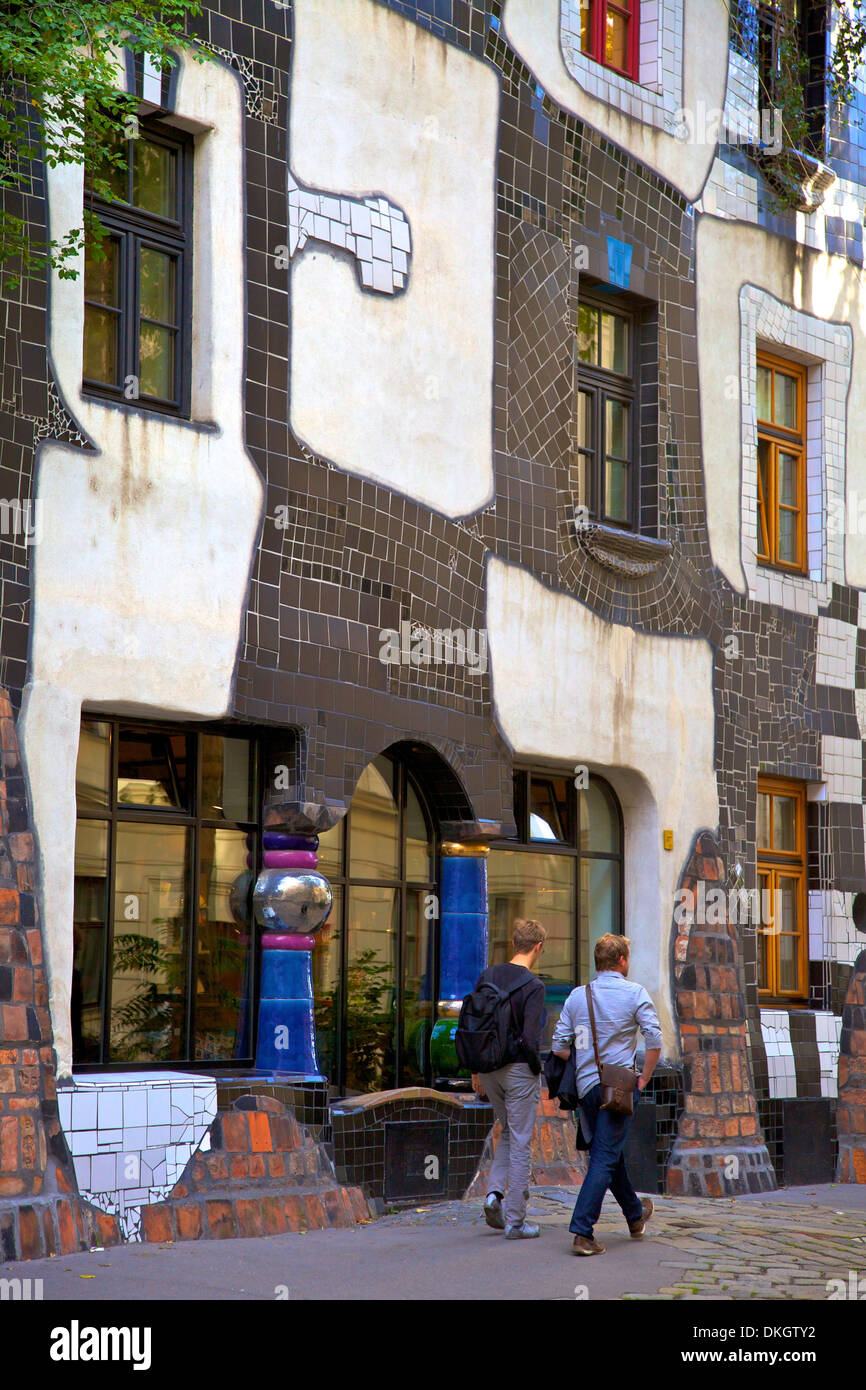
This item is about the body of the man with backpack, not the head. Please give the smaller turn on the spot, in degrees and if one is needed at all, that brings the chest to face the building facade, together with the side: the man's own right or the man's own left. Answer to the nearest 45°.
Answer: approximately 45° to the man's own left

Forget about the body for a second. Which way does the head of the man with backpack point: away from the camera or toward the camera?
away from the camera

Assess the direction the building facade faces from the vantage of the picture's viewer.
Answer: facing the viewer and to the right of the viewer

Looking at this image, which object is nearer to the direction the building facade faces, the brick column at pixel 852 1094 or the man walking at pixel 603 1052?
the man walking

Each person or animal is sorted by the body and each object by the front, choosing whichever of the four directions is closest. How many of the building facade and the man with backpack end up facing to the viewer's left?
0

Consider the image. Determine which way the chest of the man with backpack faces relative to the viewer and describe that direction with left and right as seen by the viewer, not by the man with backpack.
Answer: facing away from the viewer and to the right of the viewer
